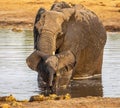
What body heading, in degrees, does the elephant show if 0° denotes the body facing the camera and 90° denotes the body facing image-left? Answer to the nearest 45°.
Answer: approximately 45°
